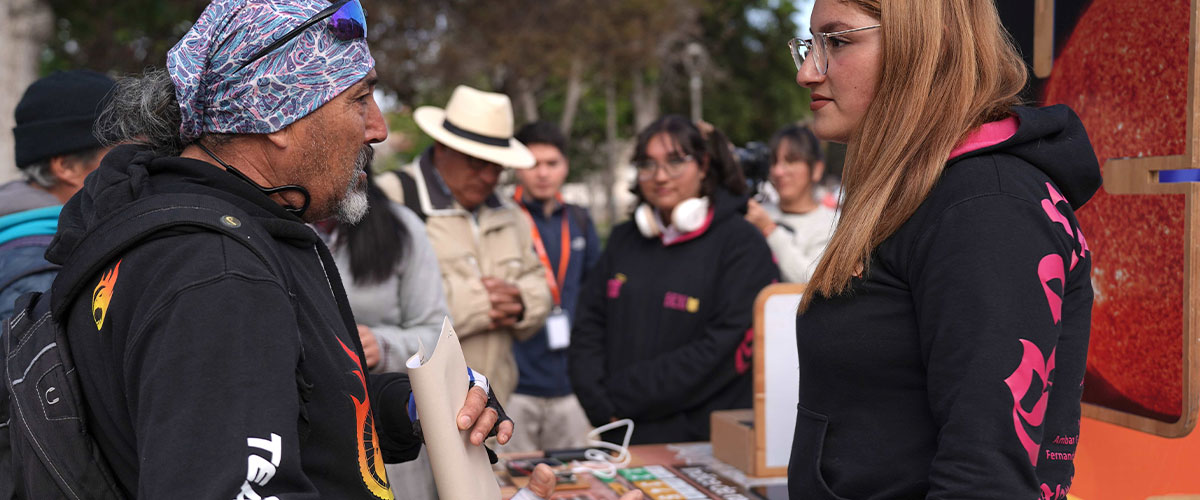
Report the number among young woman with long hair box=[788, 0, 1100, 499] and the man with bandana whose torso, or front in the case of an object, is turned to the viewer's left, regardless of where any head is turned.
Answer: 1

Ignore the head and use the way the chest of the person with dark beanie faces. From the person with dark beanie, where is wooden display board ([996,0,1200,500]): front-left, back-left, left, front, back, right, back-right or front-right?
front-right

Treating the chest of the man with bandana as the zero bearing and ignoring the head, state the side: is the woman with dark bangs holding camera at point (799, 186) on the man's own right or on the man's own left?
on the man's own left

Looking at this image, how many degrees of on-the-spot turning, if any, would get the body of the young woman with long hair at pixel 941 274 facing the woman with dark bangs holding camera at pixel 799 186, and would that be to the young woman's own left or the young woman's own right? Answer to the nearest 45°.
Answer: approximately 90° to the young woman's own right

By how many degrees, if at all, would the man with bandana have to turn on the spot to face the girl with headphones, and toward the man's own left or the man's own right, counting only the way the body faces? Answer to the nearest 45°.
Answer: approximately 45° to the man's own left

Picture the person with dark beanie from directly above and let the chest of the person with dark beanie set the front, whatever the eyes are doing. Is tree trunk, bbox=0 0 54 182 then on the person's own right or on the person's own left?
on the person's own left

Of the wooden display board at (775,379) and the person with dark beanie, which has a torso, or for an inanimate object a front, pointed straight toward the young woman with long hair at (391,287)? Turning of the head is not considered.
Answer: the person with dark beanie

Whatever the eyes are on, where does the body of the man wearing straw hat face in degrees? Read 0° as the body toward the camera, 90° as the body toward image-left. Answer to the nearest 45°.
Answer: approximately 315°

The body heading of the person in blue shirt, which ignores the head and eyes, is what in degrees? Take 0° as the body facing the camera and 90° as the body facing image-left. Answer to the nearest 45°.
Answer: approximately 0°

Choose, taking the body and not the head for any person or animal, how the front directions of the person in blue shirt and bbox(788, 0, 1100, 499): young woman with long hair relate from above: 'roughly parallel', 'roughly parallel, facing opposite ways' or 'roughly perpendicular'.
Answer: roughly perpendicular

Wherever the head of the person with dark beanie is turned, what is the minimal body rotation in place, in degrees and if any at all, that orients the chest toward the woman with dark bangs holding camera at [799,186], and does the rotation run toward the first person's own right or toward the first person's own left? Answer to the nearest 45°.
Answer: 0° — they already face them
